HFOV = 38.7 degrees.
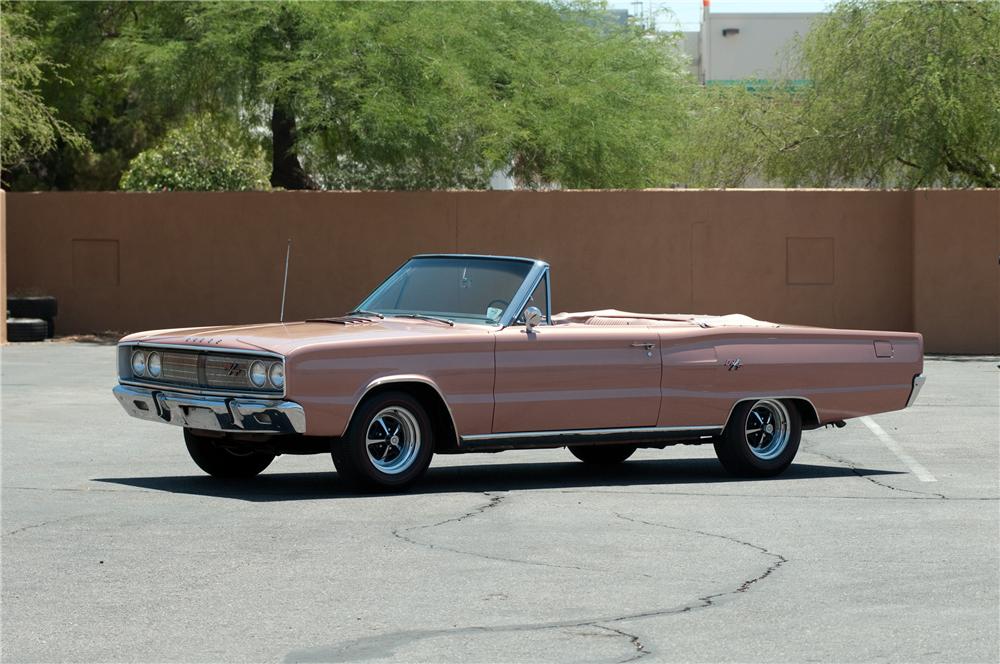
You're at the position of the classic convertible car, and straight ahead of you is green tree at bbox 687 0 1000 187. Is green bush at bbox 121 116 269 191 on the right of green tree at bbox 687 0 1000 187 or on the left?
left

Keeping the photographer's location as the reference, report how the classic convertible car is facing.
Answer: facing the viewer and to the left of the viewer

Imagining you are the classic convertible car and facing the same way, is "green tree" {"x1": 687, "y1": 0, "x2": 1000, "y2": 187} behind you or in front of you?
behind

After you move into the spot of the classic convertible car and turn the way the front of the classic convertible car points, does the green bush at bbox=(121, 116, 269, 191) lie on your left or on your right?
on your right

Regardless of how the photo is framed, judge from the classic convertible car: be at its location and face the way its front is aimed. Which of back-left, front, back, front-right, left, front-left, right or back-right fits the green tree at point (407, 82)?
back-right
